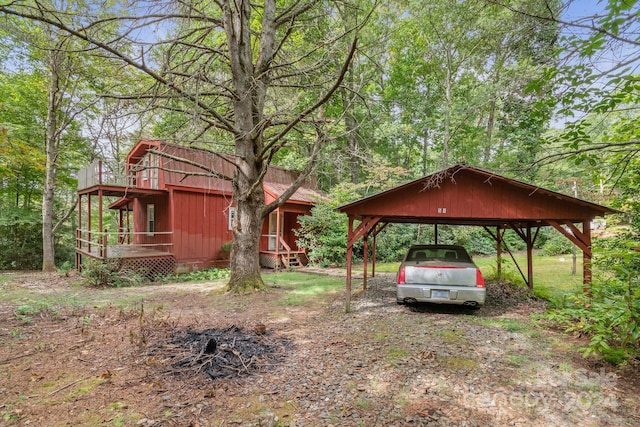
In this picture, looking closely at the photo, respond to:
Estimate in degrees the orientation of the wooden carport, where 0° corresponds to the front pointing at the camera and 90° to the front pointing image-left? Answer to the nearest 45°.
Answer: approximately 0°

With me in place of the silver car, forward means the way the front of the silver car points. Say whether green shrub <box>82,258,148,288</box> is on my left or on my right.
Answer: on my left

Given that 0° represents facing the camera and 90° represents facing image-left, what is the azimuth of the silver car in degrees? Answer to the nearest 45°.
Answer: approximately 180°

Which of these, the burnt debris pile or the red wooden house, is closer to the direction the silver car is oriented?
the red wooden house
